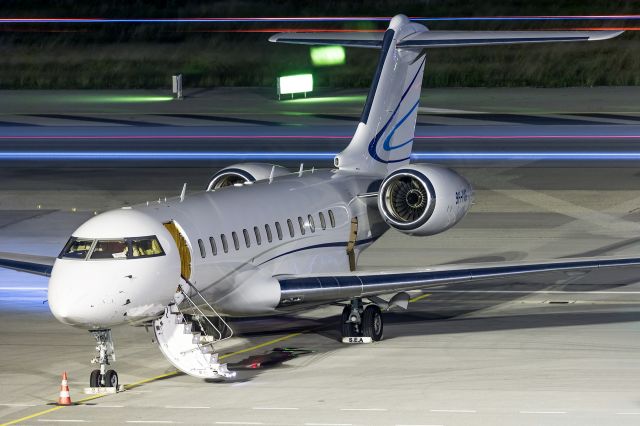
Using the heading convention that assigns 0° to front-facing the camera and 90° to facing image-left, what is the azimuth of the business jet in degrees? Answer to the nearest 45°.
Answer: approximately 45°

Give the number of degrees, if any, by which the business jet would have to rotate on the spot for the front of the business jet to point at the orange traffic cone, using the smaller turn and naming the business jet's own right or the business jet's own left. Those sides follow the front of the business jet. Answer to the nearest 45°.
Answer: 0° — it already faces it
